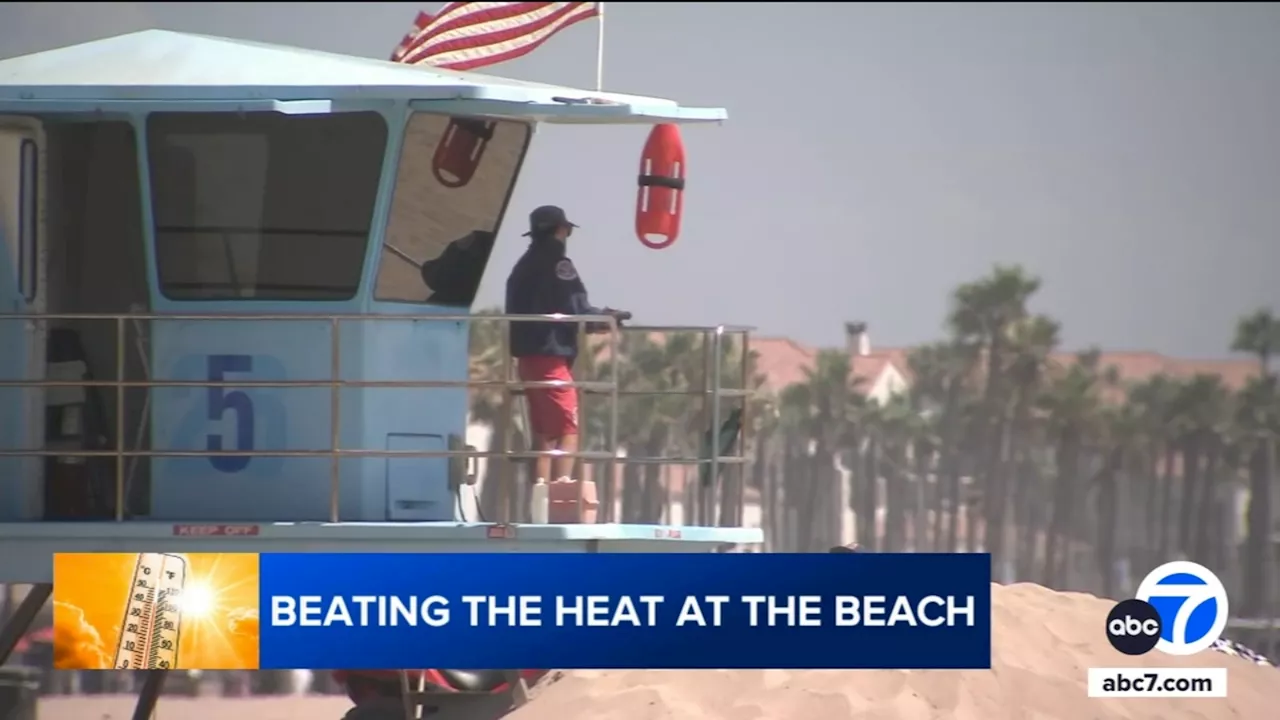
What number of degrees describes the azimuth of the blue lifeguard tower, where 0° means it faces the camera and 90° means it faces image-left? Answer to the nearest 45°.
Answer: approximately 270°
